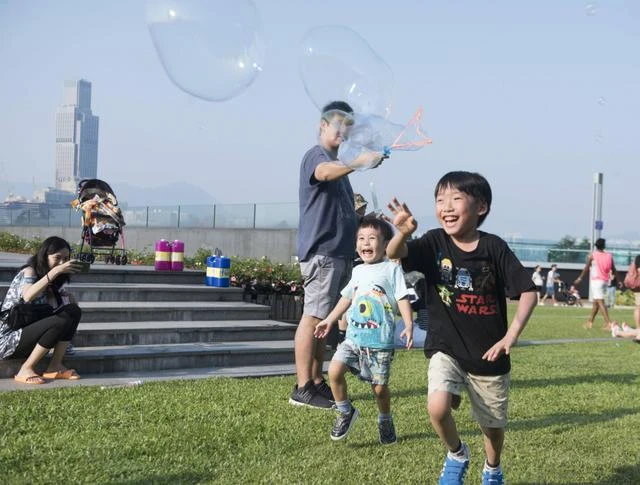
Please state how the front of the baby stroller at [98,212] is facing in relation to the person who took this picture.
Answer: facing the viewer

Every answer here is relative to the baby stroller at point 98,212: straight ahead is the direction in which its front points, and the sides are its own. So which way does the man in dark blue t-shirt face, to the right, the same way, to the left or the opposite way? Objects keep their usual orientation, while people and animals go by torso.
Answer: to the left

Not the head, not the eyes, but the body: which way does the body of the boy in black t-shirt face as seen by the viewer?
toward the camera

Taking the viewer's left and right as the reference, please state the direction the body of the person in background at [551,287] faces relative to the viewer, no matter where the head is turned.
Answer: facing to the right of the viewer

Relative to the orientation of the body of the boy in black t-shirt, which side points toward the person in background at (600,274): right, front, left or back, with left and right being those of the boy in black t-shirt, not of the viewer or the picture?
back

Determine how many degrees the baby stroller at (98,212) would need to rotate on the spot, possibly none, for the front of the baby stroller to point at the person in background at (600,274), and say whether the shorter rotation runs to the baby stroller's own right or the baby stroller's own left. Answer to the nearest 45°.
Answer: approximately 90° to the baby stroller's own left

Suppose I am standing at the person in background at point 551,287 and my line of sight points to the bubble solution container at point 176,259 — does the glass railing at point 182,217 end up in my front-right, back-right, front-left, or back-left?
front-right

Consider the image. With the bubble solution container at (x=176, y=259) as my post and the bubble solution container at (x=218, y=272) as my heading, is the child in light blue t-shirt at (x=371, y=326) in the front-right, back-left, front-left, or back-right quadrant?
front-right

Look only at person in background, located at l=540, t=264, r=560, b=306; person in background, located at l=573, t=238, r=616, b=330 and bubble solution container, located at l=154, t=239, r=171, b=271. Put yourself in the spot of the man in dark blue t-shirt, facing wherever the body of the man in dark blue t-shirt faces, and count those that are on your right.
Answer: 0

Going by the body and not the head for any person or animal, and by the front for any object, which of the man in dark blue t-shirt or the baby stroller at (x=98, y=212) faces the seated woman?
the baby stroller

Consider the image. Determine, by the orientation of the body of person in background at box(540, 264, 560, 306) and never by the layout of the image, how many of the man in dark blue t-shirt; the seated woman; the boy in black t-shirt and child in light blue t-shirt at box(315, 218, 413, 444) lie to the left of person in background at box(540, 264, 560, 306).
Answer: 0

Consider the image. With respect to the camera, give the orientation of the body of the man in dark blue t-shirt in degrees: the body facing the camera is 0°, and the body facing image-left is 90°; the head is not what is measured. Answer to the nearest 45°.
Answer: approximately 270°

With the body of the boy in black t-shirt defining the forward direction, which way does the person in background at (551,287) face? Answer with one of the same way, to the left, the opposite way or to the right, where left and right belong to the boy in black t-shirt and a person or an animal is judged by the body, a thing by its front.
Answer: to the left

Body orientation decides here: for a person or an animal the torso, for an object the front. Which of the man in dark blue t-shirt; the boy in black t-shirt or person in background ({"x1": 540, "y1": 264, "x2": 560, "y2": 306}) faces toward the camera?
the boy in black t-shirt

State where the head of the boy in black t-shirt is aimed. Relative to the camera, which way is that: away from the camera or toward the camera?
toward the camera

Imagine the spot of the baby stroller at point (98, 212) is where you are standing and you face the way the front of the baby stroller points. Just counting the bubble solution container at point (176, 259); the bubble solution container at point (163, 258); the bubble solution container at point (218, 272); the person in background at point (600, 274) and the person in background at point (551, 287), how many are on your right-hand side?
0
